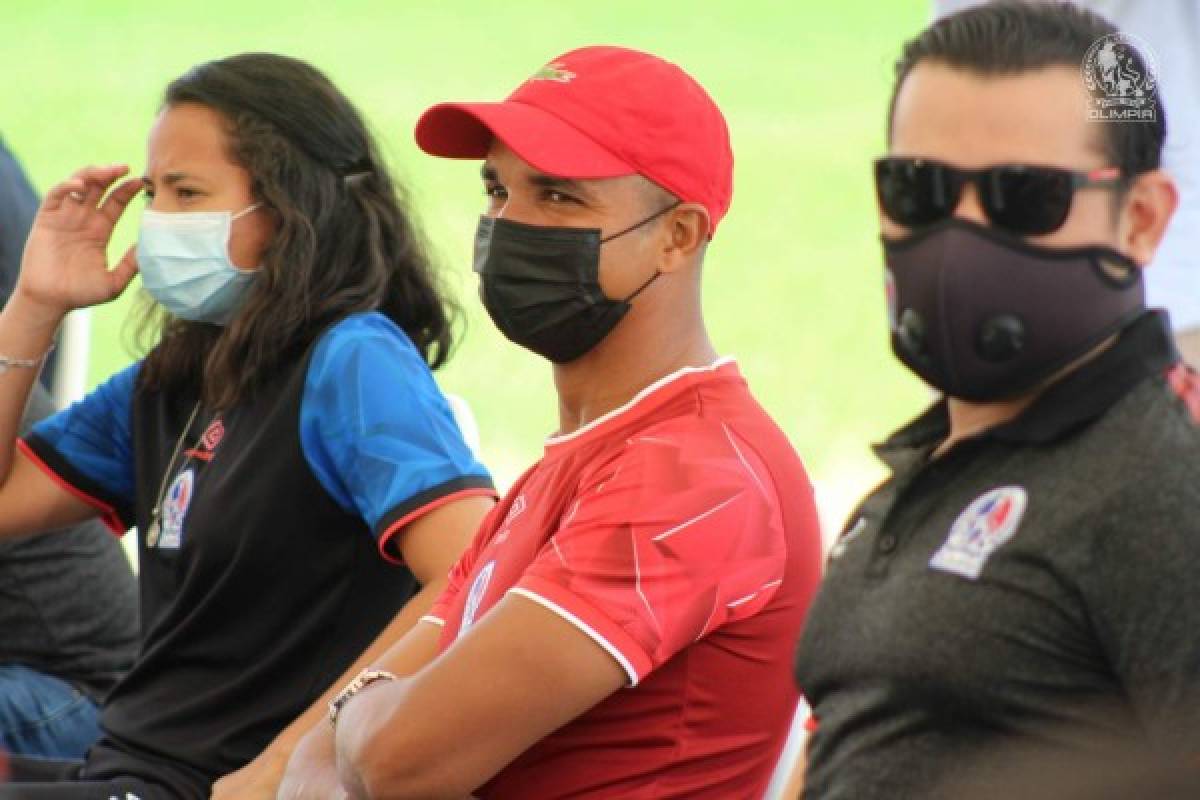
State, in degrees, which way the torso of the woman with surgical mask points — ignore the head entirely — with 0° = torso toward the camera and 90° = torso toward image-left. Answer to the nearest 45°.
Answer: approximately 45°

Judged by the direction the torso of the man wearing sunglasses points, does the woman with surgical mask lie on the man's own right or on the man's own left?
on the man's own right

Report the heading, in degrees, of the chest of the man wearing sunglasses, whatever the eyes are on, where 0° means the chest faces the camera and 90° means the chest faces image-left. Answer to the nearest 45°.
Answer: approximately 45°

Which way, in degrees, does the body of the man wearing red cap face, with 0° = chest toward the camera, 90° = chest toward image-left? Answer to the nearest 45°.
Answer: approximately 45°
